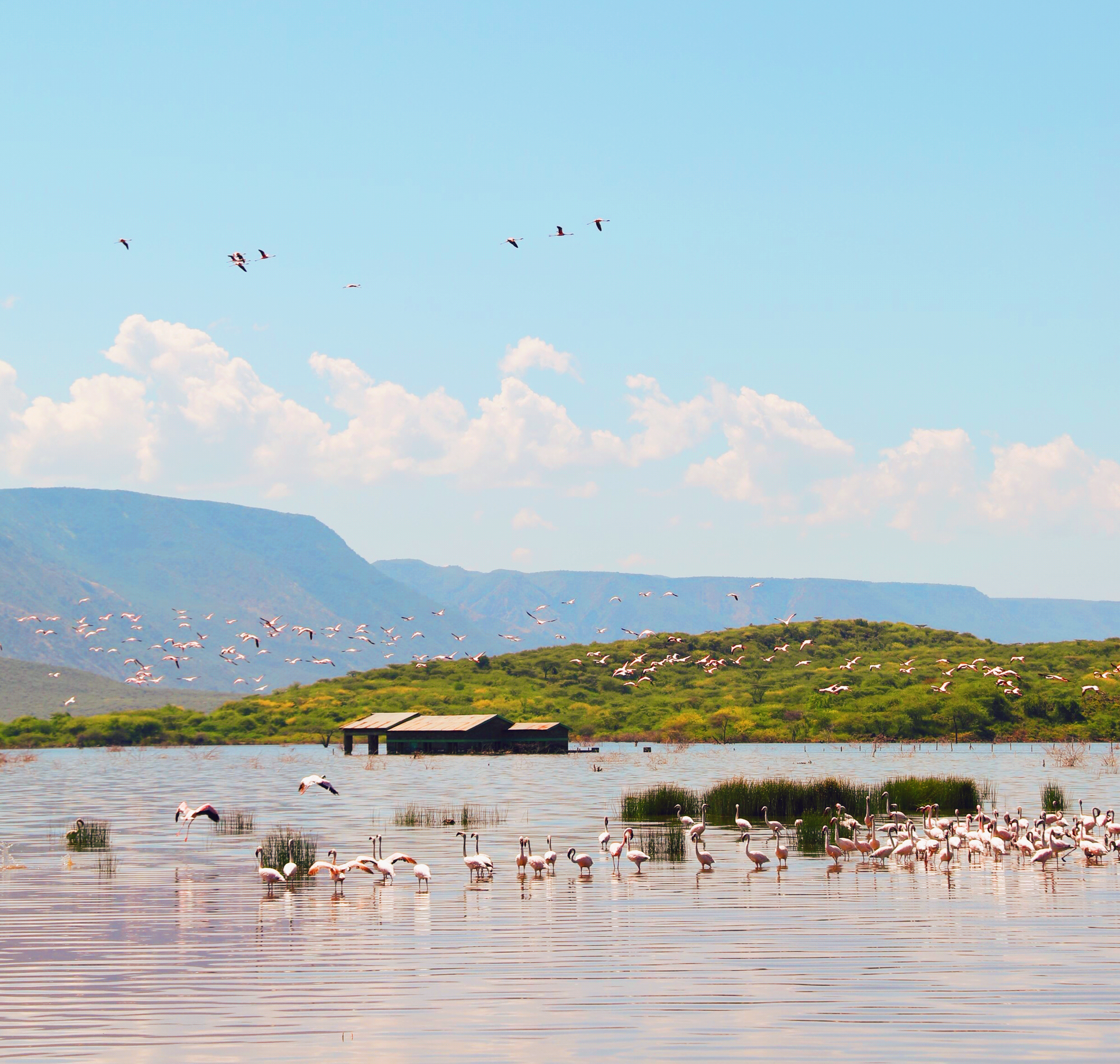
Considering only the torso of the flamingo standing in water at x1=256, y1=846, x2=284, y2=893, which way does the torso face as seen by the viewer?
to the viewer's left

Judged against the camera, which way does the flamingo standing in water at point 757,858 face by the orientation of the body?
to the viewer's left

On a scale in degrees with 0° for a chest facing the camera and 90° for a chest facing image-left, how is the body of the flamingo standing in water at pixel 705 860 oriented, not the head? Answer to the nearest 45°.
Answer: approximately 90°

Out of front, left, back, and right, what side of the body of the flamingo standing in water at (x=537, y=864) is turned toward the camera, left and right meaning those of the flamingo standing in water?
left

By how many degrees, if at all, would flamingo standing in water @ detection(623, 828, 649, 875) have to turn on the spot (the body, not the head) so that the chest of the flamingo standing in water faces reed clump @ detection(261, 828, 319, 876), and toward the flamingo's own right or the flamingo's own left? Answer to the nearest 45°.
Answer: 0° — it already faces it

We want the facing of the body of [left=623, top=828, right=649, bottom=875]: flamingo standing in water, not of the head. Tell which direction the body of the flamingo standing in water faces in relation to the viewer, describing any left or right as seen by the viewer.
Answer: facing to the left of the viewer

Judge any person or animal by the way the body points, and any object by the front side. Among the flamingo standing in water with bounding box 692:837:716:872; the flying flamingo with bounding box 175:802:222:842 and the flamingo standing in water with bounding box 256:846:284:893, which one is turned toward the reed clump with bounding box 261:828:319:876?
the flamingo standing in water with bounding box 692:837:716:872

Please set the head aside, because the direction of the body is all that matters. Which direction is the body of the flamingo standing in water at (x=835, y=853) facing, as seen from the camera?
to the viewer's left

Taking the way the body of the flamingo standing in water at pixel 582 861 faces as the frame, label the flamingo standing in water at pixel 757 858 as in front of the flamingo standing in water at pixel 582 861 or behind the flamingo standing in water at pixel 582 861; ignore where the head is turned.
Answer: behind

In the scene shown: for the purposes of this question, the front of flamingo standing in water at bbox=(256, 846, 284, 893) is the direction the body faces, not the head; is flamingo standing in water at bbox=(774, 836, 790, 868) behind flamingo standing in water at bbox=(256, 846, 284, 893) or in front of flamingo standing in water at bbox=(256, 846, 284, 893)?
behind

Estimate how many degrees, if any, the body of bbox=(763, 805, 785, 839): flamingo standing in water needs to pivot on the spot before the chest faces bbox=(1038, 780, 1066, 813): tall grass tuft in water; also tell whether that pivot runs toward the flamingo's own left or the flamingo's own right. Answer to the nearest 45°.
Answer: approximately 135° to the flamingo's own right

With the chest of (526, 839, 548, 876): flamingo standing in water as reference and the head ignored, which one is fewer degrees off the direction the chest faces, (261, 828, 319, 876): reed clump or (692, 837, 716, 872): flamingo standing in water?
the reed clump
